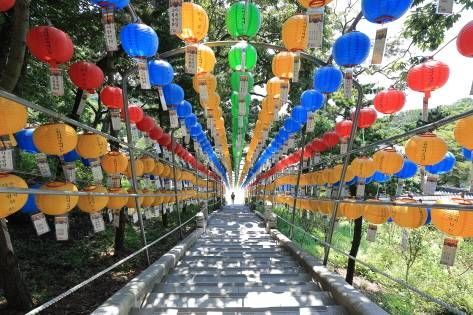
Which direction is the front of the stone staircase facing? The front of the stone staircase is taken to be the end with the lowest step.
toward the camera

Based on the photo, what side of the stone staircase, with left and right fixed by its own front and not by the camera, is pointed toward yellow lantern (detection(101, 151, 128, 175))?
right

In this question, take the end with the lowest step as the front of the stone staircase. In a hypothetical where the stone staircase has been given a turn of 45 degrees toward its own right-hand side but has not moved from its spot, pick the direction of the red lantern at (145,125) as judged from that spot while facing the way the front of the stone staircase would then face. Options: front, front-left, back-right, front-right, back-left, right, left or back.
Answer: right

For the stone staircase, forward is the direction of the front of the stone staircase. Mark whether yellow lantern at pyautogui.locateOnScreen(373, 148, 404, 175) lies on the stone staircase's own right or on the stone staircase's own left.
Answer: on the stone staircase's own left

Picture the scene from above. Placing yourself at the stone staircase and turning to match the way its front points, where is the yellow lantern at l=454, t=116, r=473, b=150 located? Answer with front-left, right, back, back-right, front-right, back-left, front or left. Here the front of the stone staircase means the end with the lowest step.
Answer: front-left

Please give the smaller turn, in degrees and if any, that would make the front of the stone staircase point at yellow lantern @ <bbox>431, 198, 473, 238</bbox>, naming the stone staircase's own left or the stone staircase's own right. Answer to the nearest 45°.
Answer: approximately 45° to the stone staircase's own left

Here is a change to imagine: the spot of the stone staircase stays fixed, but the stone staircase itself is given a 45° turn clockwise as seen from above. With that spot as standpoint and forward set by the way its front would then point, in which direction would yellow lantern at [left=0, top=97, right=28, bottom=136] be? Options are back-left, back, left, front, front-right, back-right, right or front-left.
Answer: front

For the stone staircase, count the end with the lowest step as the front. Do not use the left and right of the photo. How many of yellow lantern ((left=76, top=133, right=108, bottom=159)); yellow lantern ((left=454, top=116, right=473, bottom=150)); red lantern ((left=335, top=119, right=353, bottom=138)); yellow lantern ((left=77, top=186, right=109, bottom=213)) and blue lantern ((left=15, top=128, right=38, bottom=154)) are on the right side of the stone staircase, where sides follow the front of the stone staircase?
3

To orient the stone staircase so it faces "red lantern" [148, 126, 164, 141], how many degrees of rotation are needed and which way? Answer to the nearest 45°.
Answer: approximately 135° to its right

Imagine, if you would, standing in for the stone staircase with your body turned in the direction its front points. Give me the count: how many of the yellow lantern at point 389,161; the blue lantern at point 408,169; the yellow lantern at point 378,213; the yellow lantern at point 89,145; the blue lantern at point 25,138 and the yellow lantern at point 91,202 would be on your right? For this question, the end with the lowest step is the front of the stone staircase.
3

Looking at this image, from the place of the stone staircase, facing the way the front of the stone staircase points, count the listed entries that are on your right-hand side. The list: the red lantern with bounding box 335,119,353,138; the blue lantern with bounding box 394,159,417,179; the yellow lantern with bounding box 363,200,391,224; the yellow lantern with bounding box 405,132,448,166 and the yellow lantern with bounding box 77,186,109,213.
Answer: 1
